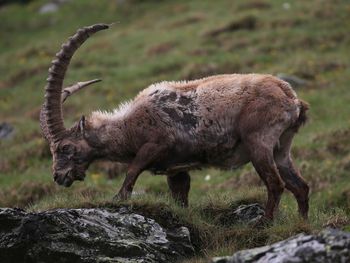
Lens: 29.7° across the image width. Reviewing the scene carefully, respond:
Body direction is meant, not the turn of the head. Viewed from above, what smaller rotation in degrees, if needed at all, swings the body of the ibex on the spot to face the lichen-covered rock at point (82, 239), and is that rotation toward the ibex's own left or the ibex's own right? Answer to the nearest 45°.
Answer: approximately 45° to the ibex's own left

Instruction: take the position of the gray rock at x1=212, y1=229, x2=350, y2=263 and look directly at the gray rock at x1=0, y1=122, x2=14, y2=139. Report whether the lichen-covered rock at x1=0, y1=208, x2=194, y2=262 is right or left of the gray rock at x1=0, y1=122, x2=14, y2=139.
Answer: left

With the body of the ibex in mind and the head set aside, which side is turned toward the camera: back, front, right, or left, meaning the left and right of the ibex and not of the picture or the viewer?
left

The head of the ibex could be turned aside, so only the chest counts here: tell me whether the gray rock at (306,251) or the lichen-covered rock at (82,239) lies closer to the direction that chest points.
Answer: the lichen-covered rock

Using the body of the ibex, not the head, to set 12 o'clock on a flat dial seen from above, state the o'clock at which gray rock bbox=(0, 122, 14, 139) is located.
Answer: The gray rock is roughly at 2 o'clock from the ibex.

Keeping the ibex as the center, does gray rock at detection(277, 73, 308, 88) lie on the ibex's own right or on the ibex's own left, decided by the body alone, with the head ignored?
on the ibex's own right

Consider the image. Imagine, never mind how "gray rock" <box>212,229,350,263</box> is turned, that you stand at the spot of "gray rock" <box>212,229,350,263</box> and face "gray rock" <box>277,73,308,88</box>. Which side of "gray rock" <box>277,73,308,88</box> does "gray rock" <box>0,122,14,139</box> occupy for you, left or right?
left

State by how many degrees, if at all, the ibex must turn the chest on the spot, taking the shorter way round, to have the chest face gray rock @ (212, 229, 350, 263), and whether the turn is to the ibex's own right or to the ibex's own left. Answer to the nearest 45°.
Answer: approximately 90° to the ibex's own left

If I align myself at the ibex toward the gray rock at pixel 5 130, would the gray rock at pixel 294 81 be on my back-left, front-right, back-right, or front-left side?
front-right

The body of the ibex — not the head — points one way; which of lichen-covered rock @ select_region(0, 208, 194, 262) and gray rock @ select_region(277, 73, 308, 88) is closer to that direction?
the lichen-covered rock
